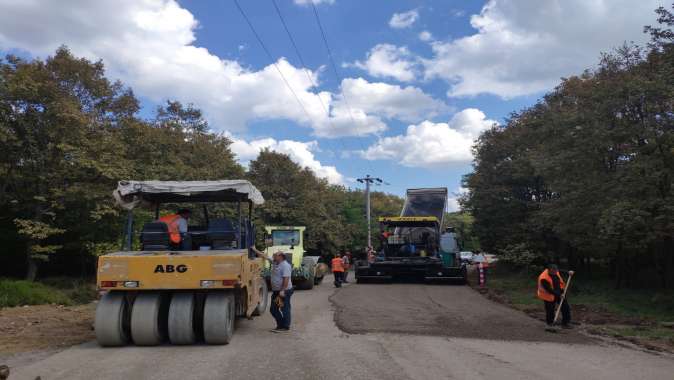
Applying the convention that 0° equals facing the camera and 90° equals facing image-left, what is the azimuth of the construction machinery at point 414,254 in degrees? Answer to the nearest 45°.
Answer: approximately 180°

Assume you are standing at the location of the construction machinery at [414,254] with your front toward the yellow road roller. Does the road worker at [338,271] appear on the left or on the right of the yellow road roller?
right

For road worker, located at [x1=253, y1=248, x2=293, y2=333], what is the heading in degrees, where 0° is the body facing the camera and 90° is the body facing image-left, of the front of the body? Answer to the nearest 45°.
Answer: approximately 90°

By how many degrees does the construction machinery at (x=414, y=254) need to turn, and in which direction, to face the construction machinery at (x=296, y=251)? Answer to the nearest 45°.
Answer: approximately 135° to its left

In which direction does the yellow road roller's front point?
away from the camera

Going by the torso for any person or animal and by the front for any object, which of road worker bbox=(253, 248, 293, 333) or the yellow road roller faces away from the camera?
the yellow road roller

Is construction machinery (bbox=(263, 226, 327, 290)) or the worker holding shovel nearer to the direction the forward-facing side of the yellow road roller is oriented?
the construction machinery

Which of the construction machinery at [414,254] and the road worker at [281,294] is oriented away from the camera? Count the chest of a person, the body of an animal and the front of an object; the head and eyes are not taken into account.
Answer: the construction machinery

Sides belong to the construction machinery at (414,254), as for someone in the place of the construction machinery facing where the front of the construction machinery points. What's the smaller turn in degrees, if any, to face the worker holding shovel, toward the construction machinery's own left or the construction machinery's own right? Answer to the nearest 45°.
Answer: approximately 180°

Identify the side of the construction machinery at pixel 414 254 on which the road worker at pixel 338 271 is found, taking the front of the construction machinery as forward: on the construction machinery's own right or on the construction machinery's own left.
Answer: on the construction machinery's own left
